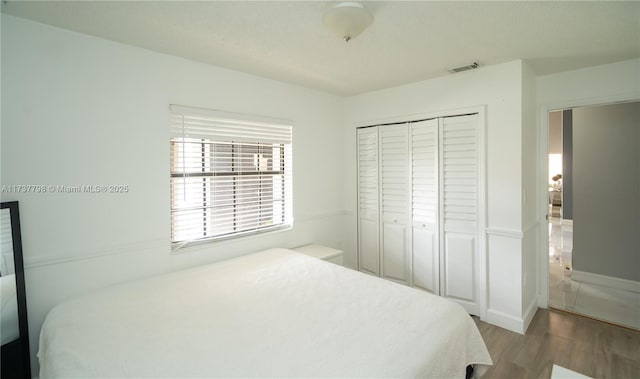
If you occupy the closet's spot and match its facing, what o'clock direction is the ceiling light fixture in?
The ceiling light fixture is roughly at 11 o'clock from the closet.

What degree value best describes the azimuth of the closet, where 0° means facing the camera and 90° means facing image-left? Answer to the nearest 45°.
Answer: approximately 45°

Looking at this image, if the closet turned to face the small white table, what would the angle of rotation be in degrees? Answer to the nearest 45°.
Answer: approximately 45° to its right

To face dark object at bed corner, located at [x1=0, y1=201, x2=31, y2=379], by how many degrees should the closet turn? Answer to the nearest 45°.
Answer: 0° — it already faces it

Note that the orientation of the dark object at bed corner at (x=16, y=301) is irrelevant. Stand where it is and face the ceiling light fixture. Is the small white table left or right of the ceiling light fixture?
left
